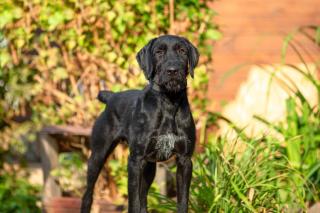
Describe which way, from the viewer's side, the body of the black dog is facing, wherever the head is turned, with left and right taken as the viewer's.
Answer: facing the viewer and to the right of the viewer

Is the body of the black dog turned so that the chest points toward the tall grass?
no

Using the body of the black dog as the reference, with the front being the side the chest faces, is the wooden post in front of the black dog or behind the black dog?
behind

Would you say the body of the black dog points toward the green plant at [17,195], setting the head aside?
no

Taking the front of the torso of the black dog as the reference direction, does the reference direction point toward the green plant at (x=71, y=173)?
no

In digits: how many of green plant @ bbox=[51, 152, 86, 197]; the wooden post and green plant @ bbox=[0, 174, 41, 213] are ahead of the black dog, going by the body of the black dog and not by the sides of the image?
0
